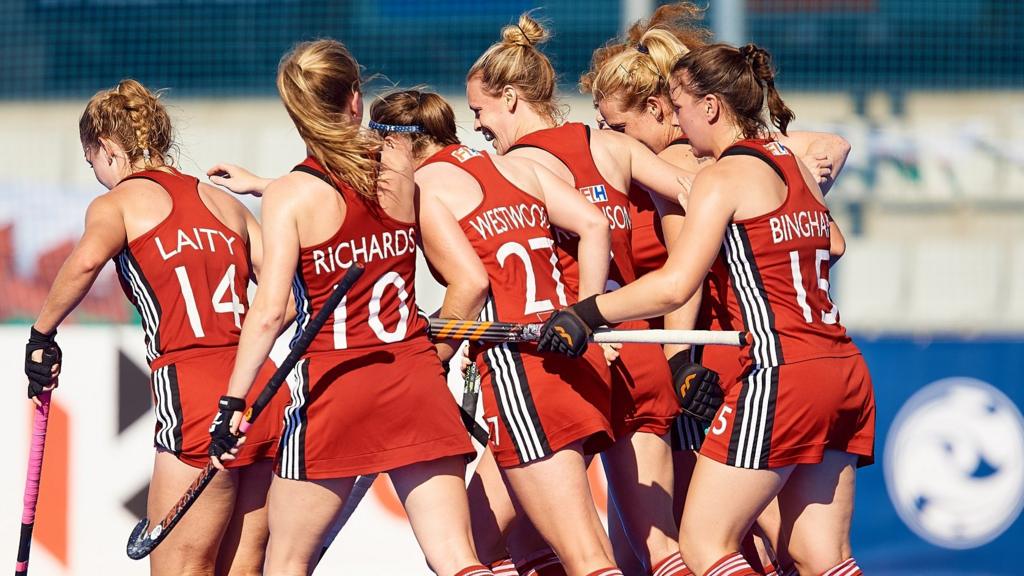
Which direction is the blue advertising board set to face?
toward the camera
